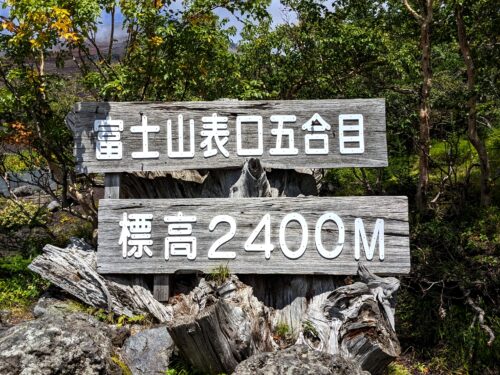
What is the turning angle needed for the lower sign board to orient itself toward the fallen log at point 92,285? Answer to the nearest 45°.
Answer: approximately 90° to its right

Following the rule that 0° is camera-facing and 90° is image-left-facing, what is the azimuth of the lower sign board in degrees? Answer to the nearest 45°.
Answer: approximately 0°

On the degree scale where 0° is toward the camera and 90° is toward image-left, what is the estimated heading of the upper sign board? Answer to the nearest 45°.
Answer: approximately 0°

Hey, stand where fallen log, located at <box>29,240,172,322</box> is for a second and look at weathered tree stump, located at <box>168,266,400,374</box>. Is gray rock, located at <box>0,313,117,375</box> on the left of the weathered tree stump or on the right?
right

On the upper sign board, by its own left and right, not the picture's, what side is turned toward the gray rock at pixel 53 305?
right

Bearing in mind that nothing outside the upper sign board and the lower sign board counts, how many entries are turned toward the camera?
2

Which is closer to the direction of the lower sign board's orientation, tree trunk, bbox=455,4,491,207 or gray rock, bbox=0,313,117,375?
the gray rock
